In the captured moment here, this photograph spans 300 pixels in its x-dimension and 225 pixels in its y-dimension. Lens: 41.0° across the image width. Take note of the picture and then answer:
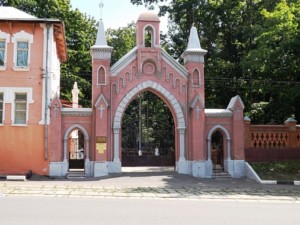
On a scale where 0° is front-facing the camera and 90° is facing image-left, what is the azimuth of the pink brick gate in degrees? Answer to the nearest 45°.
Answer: approximately 0°

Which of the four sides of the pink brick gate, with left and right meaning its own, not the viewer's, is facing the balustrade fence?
left

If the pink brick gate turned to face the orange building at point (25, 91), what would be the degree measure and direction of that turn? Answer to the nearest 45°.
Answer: approximately 90° to its right
